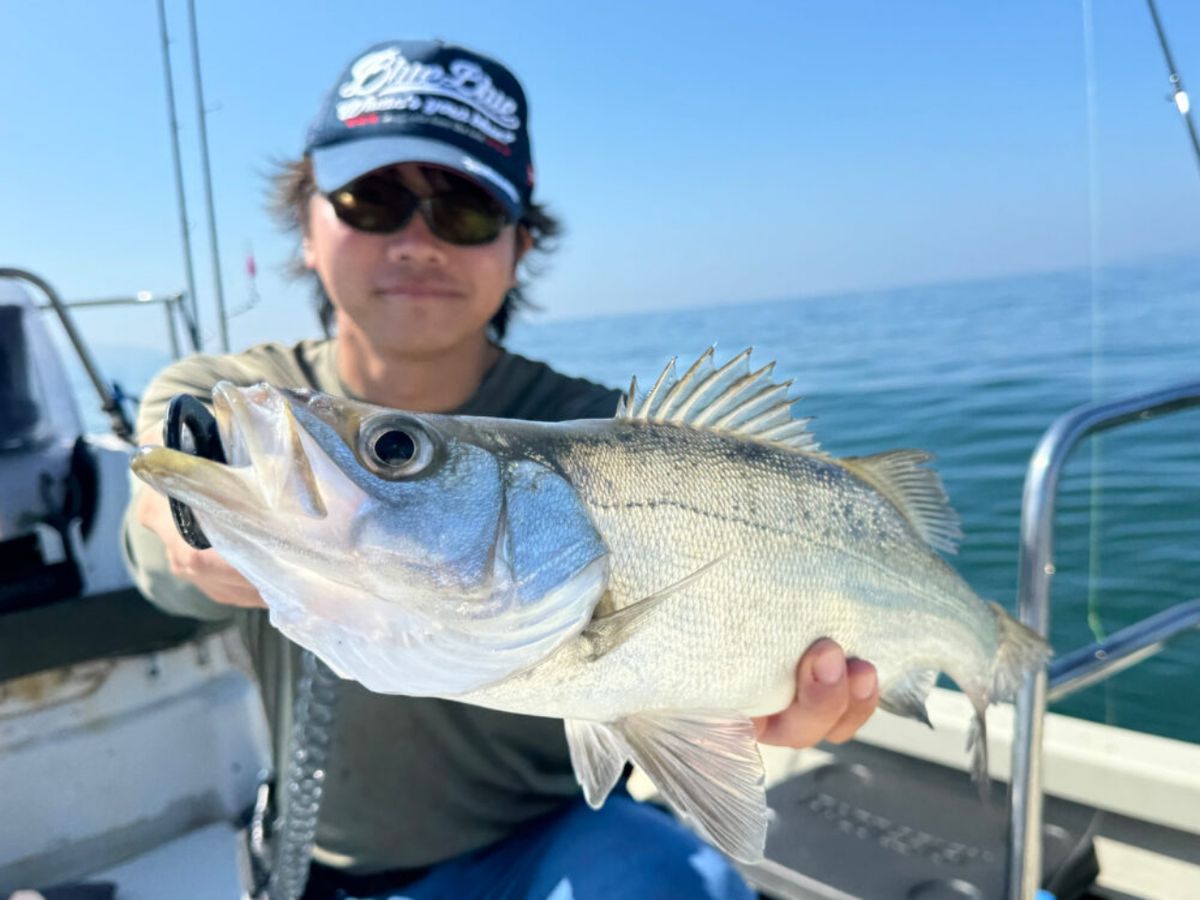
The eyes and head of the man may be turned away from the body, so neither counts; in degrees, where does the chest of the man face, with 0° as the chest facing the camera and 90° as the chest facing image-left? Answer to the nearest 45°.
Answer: approximately 0°
